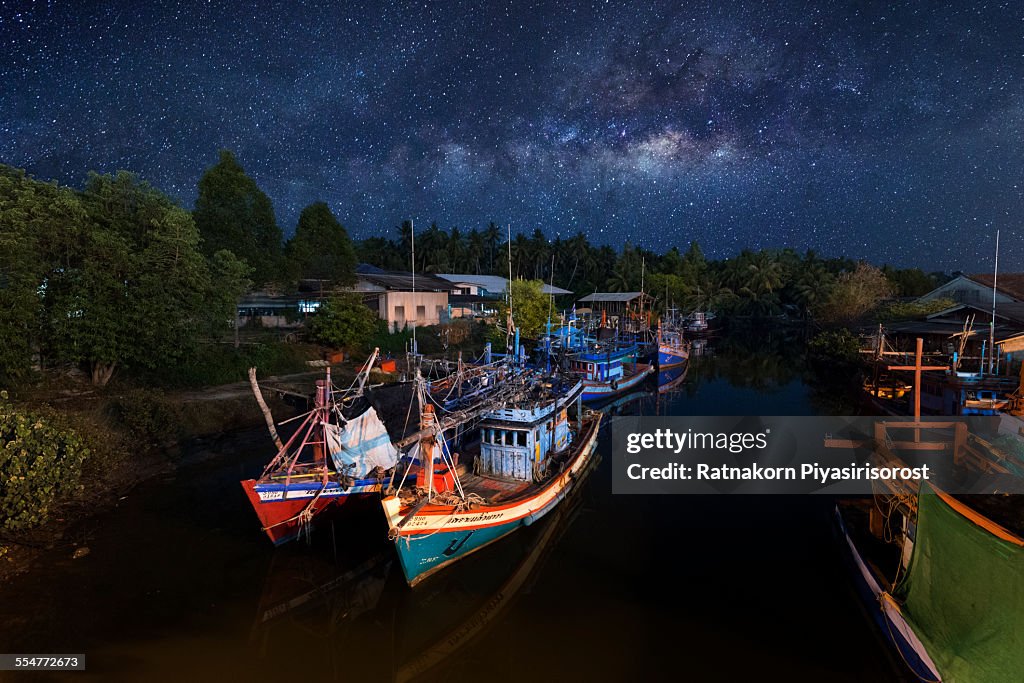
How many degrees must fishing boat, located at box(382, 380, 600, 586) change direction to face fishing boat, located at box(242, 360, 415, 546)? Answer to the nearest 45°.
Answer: approximately 45° to its right

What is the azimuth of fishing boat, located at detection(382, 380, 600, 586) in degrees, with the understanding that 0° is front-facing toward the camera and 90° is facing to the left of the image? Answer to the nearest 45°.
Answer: approximately 45°

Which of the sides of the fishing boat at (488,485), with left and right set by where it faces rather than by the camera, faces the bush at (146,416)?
right

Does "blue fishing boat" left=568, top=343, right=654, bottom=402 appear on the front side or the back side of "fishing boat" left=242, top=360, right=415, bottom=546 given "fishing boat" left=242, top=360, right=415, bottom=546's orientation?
on the back side

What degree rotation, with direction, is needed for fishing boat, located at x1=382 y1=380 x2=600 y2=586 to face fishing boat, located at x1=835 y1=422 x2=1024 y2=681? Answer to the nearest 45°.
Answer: approximately 90° to its left

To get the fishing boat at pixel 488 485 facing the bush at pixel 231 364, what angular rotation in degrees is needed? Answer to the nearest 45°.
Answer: approximately 90° to its right

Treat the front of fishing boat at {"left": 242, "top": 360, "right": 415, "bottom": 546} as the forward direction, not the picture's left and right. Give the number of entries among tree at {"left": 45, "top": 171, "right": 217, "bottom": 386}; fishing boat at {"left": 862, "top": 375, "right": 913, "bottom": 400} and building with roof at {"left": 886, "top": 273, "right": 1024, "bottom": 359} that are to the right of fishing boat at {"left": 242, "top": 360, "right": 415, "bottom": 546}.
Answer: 1

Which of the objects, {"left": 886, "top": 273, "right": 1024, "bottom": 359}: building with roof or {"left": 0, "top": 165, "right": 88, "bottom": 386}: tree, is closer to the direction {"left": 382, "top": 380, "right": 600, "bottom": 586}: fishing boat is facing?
the tree

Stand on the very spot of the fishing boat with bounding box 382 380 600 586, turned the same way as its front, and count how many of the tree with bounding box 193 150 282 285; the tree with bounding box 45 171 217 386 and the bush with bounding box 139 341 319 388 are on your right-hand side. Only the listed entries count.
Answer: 3

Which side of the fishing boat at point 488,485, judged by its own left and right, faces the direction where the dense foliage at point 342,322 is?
right

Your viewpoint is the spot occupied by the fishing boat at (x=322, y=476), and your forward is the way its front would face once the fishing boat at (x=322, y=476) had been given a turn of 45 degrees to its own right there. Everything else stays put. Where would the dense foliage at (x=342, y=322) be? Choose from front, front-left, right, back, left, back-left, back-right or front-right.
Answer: right

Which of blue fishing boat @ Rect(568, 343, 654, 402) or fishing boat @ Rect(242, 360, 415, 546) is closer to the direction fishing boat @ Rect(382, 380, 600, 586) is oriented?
the fishing boat

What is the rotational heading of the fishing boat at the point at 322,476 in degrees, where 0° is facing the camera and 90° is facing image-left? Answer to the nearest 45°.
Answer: approximately 45°

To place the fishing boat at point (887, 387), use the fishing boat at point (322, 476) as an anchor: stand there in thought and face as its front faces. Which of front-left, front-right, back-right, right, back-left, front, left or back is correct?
back-left

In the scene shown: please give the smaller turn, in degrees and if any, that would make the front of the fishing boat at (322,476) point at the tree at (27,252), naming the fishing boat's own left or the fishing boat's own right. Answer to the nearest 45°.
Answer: approximately 90° to the fishing boat's own right

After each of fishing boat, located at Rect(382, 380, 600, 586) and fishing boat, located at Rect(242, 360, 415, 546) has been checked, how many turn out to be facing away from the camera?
0

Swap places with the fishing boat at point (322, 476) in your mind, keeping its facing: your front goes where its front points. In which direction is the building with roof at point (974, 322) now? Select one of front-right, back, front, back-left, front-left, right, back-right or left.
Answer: back-left
